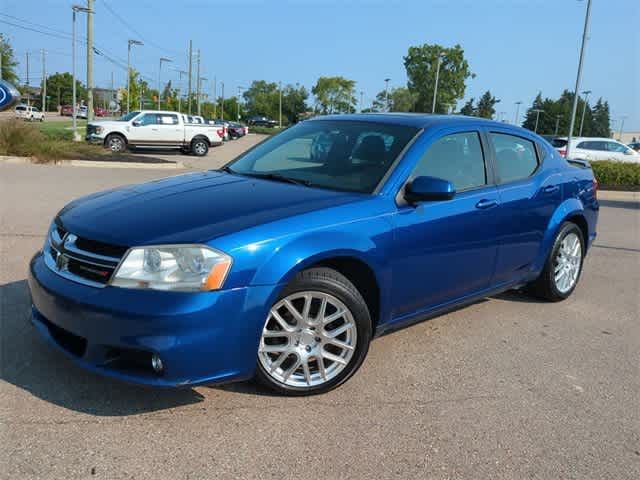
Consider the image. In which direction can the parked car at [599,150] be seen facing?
to the viewer's right

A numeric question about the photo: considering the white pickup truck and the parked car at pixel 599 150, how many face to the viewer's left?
1

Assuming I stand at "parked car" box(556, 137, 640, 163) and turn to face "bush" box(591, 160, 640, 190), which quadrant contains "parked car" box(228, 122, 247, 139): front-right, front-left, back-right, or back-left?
back-right

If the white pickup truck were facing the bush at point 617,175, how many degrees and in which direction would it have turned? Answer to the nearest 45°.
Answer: approximately 135° to its left

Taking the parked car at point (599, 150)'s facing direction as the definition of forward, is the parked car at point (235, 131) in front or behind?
behind

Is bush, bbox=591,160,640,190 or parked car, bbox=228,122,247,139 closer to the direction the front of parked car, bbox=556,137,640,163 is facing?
the bush

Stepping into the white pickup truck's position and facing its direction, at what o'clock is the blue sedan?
The blue sedan is roughly at 9 o'clock from the white pickup truck.

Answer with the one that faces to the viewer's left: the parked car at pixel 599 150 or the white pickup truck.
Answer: the white pickup truck

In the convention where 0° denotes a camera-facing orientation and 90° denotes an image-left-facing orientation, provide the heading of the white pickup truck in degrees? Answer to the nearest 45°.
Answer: approximately 90°

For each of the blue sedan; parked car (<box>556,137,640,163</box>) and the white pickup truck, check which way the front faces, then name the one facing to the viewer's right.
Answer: the parked car

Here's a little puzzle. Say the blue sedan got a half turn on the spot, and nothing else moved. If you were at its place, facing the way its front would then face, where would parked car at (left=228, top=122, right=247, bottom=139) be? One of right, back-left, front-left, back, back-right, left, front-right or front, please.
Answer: front-left

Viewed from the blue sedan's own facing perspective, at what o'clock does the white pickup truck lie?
The white pickup truck is roughly at 4 o'clock from the blue sedan.

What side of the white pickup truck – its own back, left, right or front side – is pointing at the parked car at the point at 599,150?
back
